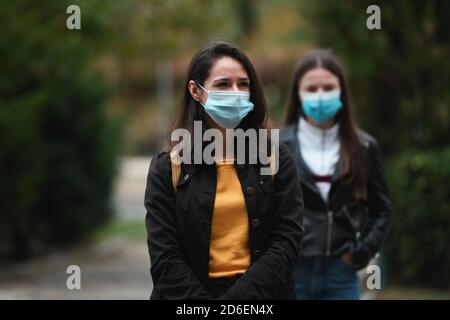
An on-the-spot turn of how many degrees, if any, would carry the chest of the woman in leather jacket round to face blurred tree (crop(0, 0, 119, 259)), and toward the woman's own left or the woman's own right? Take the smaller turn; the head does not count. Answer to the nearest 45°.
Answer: approximately 135° to the woman's own right

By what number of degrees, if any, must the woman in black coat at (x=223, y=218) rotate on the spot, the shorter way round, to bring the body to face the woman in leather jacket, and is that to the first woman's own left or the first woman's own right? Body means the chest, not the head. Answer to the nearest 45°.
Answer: approximately 135° to the first woman's own left

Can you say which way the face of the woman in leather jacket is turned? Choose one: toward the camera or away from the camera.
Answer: toward the camera

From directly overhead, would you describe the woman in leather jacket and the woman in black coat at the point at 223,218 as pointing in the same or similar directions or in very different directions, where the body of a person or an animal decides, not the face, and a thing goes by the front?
same or similar directions

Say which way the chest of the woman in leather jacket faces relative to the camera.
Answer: toward the camera

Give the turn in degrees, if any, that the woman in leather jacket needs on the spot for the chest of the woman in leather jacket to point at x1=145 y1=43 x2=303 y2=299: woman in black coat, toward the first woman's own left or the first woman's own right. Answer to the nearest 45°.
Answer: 0° — they already face them

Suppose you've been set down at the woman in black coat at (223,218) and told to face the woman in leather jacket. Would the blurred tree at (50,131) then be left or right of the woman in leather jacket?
left

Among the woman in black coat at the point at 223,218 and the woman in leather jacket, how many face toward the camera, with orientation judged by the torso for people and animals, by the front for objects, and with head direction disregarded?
2

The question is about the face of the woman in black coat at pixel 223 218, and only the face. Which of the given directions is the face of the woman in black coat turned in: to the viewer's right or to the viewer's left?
to the viewer's right

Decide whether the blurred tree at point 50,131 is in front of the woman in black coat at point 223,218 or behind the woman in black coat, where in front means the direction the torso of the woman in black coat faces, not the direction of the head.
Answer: behind

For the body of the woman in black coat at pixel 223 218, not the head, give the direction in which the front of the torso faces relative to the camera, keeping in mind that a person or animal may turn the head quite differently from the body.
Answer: toward the camera

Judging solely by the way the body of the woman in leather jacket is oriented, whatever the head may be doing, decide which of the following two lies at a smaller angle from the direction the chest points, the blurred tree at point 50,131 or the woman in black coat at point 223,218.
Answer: the woman in black coat
